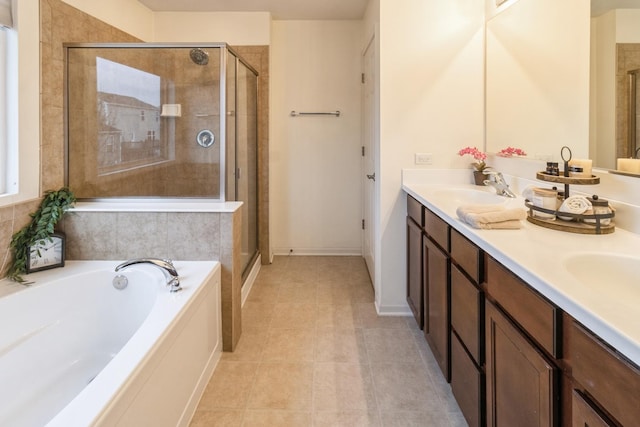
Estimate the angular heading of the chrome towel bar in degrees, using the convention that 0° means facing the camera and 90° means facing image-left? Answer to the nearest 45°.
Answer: approximately 0°
